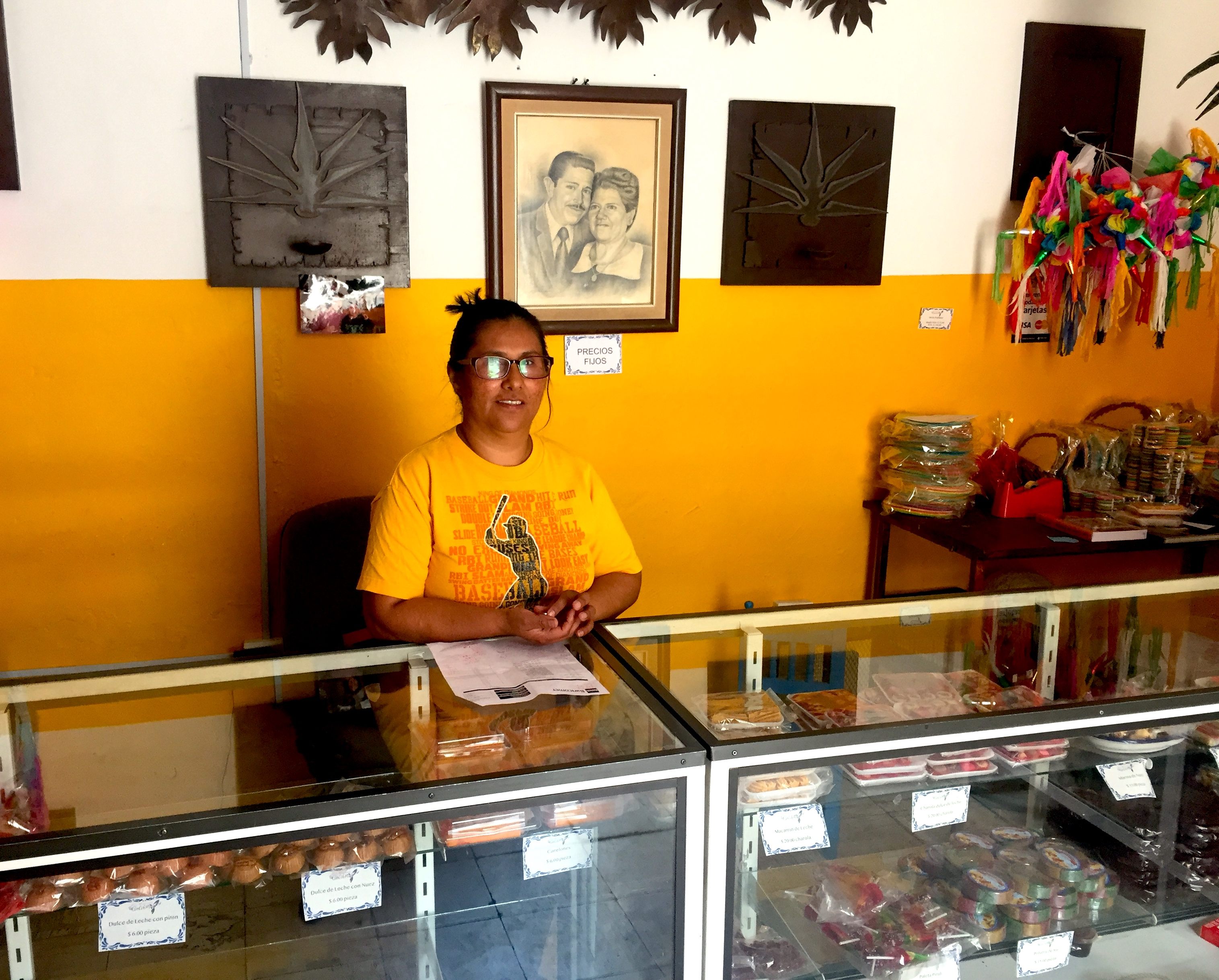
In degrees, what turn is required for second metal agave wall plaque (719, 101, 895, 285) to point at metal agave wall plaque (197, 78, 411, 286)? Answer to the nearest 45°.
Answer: approximately 45° to its right

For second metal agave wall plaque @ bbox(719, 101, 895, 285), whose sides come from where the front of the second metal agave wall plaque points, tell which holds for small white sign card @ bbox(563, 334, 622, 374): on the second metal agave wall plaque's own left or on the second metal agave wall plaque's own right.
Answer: on the second metal agave wall plaque's own right

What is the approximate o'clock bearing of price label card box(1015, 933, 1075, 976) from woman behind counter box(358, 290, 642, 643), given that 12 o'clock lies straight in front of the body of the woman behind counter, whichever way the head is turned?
The price label card is roughly at 10 o'clock from the woman behind counter.

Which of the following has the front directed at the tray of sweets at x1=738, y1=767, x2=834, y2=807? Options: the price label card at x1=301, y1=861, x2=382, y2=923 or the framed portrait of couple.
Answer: the framed portrait of couple

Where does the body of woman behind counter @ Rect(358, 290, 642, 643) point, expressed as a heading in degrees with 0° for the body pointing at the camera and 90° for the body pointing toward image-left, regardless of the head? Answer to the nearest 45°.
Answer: approximately 0°
